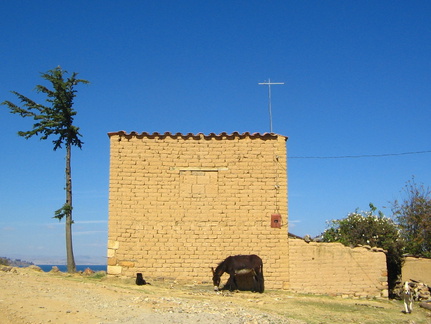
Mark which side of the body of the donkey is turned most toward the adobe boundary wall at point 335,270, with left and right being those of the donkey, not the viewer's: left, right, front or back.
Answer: back

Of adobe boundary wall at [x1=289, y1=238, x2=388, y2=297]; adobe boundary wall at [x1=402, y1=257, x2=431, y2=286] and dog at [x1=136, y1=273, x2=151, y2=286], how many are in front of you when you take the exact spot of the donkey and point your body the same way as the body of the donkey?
1

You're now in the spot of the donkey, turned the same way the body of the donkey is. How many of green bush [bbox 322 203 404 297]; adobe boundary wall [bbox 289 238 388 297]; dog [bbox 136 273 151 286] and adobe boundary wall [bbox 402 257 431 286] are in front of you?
1

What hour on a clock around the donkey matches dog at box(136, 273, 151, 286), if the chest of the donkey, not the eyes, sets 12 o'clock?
The dog is roughly at 12 o'clock from the donkey.

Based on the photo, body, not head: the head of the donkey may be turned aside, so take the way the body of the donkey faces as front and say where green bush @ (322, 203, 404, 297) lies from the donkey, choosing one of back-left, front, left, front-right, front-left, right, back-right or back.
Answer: back-right

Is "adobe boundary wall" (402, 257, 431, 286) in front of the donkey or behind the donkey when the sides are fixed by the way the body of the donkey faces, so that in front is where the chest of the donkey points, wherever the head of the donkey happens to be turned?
behind

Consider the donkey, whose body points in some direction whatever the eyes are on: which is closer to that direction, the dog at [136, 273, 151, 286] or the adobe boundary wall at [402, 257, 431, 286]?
the dog

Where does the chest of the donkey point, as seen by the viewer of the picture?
to the viewer's left
